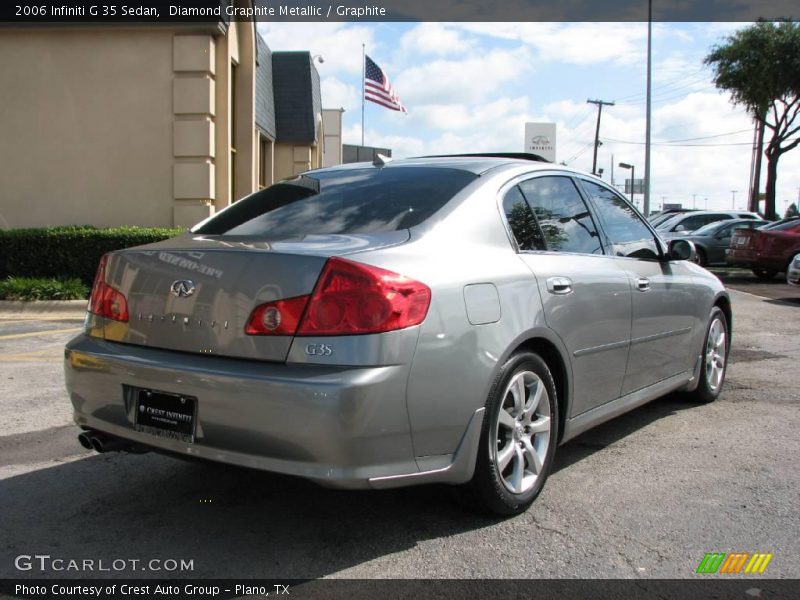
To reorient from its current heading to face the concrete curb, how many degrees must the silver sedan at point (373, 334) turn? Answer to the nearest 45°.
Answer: approximately 90° to its left

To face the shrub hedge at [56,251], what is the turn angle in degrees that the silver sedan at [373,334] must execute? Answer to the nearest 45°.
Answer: approximately 90° to its left

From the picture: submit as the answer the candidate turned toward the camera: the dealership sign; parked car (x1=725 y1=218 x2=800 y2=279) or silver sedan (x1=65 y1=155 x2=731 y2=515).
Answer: the dealership sign

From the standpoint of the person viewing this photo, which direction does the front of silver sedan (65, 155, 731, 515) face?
facing away from the viewer and to the right of the viewer

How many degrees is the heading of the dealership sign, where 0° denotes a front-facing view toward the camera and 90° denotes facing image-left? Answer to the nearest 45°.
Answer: approximately 0°

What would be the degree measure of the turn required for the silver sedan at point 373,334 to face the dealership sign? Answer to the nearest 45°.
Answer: approximately 45° to its left

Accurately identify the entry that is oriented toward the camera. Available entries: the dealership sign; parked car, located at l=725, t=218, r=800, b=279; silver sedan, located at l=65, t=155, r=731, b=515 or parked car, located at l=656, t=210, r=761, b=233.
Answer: the dealership sign

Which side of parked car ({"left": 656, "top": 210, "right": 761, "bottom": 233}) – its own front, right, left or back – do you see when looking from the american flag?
front

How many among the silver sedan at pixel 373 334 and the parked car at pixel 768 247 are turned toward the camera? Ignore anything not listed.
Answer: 0

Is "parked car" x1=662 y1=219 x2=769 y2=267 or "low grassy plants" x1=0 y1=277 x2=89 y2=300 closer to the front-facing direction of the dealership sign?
the low grassy plants

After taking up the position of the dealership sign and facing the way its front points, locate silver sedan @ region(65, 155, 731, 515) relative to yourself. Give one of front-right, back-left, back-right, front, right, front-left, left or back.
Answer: front

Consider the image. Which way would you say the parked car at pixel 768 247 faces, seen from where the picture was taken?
facing away from the viewer and to the right of the viewer

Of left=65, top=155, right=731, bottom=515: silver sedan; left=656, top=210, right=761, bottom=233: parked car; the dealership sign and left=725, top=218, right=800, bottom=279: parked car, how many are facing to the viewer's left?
1

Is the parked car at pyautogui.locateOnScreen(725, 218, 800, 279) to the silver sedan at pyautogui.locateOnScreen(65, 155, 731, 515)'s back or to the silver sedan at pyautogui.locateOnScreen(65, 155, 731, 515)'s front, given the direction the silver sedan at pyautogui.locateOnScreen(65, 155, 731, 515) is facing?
to the front

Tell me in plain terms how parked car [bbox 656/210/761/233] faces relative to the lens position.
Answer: facing to the left of the viewer

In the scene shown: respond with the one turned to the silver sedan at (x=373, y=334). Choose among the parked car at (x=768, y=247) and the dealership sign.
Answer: the dealership sign
